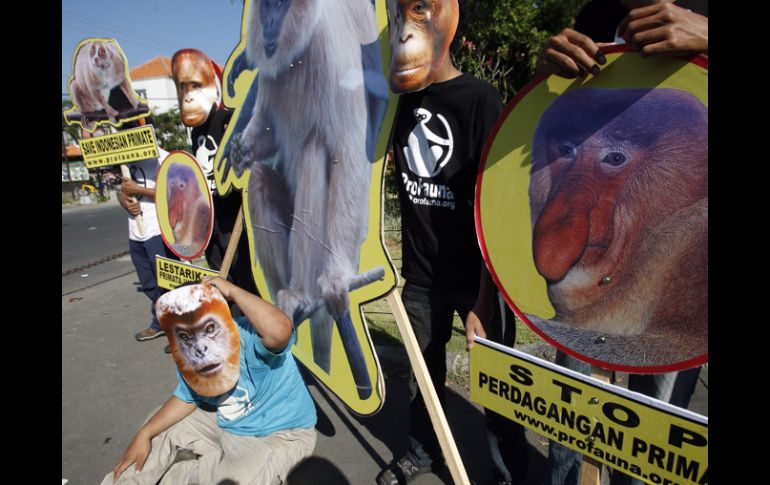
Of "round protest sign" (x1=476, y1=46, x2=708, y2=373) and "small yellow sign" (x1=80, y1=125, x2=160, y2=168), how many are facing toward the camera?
2

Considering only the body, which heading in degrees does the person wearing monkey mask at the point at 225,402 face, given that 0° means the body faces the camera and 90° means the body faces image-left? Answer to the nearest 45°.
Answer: approximately 45°

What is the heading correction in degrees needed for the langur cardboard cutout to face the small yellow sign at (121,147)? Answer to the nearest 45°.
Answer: approximately 135° to its right

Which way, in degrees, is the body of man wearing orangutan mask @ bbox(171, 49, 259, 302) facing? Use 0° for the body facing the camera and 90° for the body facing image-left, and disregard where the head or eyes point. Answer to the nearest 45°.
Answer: approximately 45°

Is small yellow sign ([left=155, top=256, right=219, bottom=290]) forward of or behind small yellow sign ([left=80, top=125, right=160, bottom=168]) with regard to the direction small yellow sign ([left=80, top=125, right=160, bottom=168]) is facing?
forward

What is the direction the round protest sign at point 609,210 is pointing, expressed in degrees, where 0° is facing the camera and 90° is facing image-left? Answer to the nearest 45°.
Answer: approximately 0°

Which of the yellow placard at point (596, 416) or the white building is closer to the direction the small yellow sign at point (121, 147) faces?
the yellow placard

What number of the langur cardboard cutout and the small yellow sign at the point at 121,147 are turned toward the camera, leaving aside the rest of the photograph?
2

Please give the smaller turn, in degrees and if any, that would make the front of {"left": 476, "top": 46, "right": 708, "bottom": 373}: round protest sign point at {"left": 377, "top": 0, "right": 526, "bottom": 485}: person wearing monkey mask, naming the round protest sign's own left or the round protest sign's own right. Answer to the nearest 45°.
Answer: approximately 135° to the round protest sign's own right
